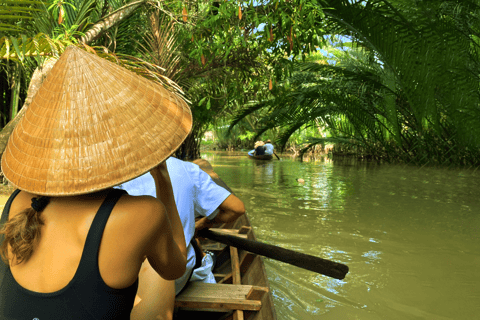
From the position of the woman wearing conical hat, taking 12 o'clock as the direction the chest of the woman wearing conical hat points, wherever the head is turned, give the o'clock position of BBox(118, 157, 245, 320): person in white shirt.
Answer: The person in white shirt is roughly at 1 o'clock from the woman wearing conical hat.

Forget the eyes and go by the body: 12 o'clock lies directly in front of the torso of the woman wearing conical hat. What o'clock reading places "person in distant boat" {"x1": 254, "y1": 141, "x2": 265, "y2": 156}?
The person in distant boat is roughly at 1 o'clock from the woman wearing conical hat.

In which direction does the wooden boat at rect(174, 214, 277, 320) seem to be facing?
away from the camera

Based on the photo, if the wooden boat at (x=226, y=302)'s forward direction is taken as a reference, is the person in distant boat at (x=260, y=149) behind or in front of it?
in front

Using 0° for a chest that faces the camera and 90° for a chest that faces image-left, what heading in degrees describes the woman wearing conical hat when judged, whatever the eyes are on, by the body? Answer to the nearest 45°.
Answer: approximately 180°
